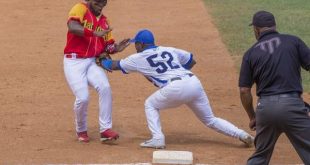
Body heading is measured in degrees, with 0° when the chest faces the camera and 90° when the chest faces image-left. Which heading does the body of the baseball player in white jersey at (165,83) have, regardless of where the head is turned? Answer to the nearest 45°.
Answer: approximately 135°

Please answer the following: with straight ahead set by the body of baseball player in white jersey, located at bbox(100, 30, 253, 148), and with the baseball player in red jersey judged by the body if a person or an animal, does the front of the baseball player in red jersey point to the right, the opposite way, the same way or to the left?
the opposite way

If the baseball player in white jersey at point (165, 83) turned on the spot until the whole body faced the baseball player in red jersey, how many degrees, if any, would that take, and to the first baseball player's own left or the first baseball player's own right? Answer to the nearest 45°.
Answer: approximately 45° to the first baseball player's own left

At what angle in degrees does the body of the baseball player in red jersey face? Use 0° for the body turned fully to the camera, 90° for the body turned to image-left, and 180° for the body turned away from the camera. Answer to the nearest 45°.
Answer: approximately 315°

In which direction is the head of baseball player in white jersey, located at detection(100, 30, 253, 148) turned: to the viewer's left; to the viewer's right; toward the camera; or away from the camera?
to the viewer's left

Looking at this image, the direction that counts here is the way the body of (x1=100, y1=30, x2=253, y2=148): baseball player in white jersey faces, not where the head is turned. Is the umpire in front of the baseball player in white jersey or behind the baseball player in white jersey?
behind
